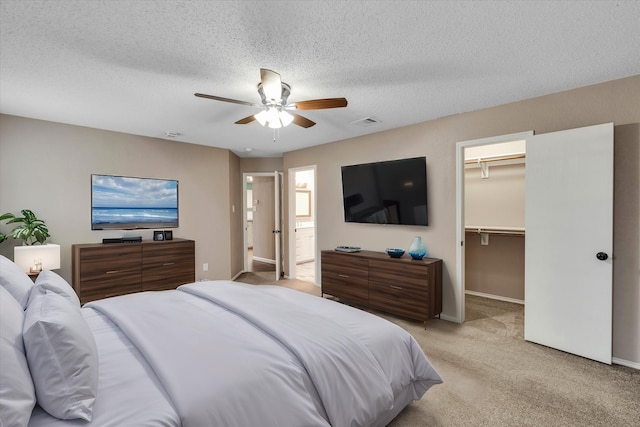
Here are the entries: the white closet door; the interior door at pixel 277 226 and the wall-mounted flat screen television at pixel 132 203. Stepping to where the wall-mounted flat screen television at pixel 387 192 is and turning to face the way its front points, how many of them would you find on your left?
1

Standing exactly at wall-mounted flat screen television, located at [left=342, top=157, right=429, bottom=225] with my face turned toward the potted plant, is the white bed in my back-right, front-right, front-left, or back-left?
front-left

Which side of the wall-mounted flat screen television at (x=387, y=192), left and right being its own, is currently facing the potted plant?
front

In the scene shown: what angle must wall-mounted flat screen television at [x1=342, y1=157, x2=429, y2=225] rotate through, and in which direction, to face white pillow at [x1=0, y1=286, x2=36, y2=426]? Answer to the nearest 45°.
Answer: approximately 45° to its left

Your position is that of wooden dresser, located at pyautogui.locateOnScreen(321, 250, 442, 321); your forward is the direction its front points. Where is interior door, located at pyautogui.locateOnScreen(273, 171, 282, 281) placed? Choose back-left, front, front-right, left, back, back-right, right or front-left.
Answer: right

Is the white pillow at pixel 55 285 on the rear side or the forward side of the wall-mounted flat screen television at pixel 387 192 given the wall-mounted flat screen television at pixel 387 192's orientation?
on the forward side

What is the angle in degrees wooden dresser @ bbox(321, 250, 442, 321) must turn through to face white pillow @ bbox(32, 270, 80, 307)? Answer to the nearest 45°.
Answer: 0° — it already faces it

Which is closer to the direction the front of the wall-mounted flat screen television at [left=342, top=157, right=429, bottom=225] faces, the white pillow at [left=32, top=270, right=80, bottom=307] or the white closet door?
the white pillow

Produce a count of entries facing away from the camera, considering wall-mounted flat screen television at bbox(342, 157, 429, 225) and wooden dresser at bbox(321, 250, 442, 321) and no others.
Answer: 0

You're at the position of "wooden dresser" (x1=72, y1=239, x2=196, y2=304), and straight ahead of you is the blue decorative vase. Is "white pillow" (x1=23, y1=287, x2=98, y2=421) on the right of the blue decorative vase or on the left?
right

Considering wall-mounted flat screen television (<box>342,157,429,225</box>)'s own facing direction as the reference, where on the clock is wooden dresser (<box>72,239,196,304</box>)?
The wooden dresser is roughly at 1 o'clock from the wall-mounted flat screen television.

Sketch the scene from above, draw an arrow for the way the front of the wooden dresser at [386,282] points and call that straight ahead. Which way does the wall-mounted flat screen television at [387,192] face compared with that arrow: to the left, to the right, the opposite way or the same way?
the same way

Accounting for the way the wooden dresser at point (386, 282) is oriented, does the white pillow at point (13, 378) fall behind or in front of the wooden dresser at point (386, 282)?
in front

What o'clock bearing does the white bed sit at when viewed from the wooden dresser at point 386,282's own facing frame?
The white bed is roughly at 11 o'clock from the wooden dresser.
